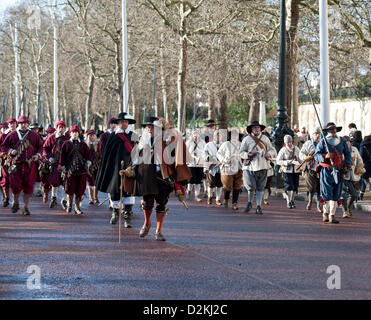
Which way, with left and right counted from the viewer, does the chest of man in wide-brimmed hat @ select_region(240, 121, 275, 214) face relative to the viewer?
facing the viewer

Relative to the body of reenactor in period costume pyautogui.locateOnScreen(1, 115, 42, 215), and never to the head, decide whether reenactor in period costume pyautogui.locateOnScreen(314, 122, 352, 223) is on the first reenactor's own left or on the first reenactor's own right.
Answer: on the first reenactor's own left

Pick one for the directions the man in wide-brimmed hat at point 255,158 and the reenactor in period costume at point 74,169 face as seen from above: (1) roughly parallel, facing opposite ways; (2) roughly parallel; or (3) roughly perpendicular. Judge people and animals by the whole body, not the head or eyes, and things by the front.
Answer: roughly parallel

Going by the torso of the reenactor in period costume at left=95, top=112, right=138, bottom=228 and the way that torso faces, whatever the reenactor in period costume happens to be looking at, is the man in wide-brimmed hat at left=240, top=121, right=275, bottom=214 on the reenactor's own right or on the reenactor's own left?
on the reenactor's own left

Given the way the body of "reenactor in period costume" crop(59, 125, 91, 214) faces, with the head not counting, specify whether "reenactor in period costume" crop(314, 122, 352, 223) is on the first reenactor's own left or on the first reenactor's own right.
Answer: on the first reenactor's own left

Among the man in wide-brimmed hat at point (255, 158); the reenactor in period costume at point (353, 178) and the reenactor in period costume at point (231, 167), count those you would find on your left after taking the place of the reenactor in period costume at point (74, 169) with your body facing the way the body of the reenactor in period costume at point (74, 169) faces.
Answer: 3

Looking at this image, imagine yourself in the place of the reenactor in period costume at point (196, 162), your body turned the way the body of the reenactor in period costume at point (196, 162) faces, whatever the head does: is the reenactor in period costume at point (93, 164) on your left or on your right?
on your right

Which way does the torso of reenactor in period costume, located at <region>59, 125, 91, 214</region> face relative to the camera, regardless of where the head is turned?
toward the camera

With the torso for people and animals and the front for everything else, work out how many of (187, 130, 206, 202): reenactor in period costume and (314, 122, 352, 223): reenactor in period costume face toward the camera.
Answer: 2

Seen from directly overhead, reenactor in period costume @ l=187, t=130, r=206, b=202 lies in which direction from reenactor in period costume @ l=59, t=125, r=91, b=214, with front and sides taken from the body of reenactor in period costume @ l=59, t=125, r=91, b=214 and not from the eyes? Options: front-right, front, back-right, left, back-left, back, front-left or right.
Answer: back-left

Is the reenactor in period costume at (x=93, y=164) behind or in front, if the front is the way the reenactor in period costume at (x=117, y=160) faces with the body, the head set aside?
behind

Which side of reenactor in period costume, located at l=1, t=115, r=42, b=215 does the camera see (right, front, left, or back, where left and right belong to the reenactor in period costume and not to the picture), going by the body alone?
front

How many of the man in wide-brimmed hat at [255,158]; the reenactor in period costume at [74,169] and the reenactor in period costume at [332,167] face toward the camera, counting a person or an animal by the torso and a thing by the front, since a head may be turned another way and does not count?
3

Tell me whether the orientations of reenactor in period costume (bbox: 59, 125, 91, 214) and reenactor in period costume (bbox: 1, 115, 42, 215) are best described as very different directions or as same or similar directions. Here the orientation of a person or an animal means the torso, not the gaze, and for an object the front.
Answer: same or similar directions

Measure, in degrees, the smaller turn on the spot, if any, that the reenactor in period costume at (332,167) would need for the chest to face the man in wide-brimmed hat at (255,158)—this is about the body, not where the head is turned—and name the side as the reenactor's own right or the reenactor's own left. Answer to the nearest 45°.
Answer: approximately 135° to the reenactor's own right

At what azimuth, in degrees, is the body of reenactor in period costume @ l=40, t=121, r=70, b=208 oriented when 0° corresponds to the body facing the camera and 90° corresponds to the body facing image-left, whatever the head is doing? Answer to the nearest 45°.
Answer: approximately 0°

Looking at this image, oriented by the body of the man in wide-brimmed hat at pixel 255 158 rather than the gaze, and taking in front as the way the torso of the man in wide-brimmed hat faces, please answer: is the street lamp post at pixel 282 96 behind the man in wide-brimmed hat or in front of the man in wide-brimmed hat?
behind

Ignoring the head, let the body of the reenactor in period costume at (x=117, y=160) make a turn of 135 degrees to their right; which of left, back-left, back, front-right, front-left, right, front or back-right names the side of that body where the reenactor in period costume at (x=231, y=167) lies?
back-right

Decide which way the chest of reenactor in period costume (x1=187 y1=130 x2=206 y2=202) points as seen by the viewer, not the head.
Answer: toward the camera
